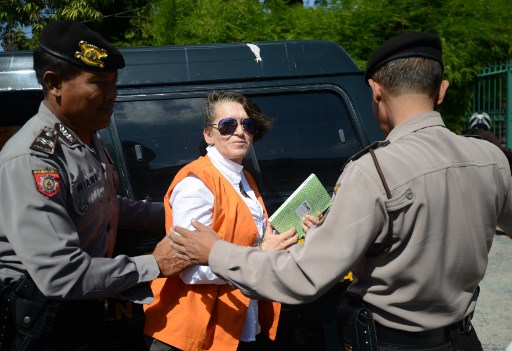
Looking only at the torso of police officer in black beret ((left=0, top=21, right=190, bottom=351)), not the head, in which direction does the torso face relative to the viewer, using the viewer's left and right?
facing to the right of the viewer

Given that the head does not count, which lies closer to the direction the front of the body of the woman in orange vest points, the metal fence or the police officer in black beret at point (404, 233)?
the police officer in black beret

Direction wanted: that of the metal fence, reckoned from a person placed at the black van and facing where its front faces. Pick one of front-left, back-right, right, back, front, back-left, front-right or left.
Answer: back-right

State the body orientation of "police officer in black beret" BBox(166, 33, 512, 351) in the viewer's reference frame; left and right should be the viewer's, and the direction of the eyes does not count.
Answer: facing away from the viewer and to the left of the viewer

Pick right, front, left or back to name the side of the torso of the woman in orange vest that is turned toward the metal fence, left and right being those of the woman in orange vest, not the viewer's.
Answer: left

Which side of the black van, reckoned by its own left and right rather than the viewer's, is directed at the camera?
left

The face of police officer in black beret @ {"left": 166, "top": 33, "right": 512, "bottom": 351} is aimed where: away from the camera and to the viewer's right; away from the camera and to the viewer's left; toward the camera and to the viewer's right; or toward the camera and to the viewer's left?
away from the camera and to the viewer's left

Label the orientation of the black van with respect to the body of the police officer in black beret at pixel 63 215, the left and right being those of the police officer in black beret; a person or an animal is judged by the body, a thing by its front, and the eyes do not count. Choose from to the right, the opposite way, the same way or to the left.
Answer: the opposite way

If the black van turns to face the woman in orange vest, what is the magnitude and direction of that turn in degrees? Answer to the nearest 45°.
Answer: approximately 90° to its left

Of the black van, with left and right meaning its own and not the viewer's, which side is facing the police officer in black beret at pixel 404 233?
left
